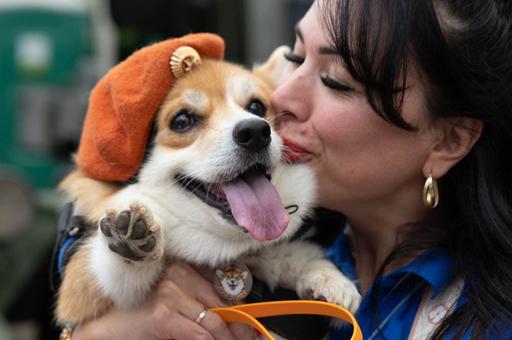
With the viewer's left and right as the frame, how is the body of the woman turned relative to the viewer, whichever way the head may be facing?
facing the viewer and to the left of the viewer
